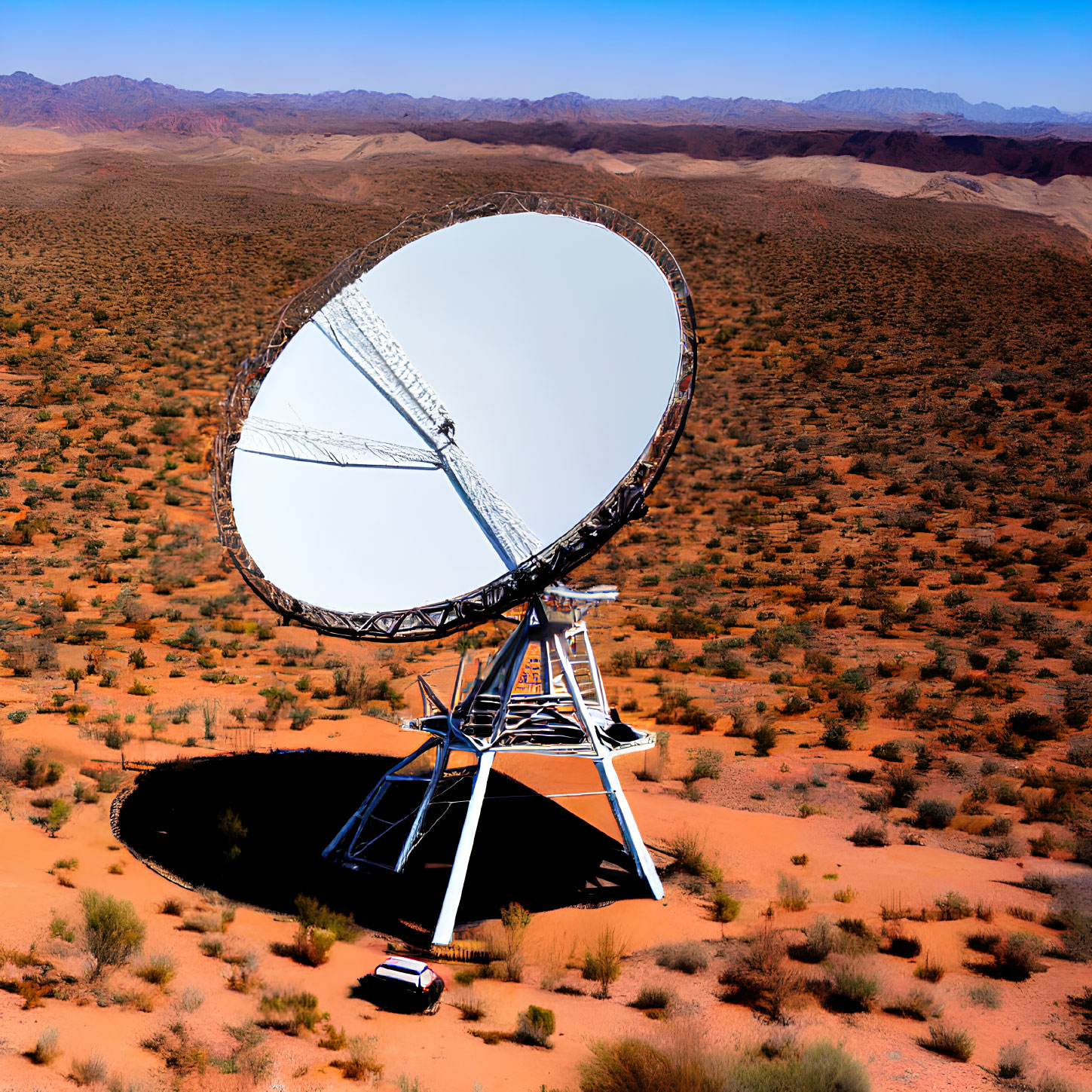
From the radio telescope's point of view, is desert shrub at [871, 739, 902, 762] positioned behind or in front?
behind

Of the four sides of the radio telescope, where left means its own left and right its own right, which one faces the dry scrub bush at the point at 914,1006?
left

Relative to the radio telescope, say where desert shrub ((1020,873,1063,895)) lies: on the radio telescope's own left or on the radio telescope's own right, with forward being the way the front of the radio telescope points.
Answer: on the radio telescope's own left

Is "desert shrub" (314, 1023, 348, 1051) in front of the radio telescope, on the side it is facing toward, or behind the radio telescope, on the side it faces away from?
in front

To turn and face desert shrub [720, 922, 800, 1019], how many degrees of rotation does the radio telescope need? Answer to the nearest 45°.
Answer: approximately 90° to its left

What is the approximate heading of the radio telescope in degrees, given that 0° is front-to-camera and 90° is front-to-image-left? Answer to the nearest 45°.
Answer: approximately 45°

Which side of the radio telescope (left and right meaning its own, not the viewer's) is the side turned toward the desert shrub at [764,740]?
back
